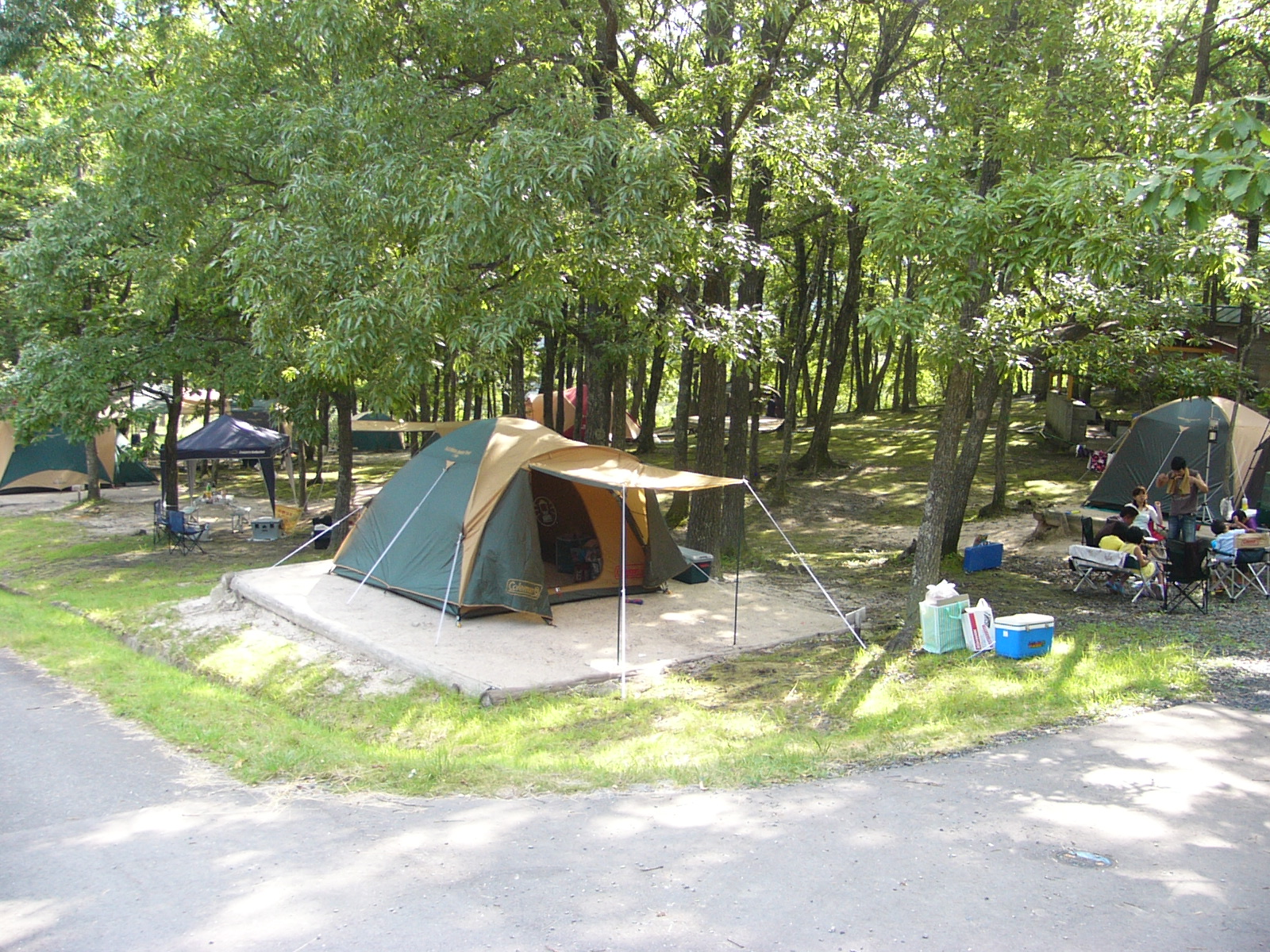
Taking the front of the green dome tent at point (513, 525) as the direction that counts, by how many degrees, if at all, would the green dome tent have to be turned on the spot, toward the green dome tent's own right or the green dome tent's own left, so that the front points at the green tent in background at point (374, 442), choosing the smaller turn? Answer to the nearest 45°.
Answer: approximately 135° to the green dome tent's own left

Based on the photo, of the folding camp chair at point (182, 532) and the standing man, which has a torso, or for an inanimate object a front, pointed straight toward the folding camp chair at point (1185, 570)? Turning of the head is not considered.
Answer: the standing man

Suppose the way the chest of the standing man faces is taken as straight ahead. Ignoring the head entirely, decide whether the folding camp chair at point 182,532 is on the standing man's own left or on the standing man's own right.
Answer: on the standing man's own right

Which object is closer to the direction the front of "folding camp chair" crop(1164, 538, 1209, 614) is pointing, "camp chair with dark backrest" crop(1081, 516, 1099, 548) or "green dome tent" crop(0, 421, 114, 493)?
the camp chair with dark backrest

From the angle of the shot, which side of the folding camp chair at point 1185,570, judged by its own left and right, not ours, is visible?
back

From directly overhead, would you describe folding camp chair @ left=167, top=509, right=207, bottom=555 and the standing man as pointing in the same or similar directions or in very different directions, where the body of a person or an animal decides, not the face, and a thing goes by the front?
very different directions

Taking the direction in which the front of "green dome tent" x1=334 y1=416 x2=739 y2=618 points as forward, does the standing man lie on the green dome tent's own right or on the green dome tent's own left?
on the green dome tent's own left

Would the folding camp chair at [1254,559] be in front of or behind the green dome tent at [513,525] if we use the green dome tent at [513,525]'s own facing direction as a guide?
in front

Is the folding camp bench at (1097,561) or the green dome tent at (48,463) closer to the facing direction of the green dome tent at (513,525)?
the folding camp bench
